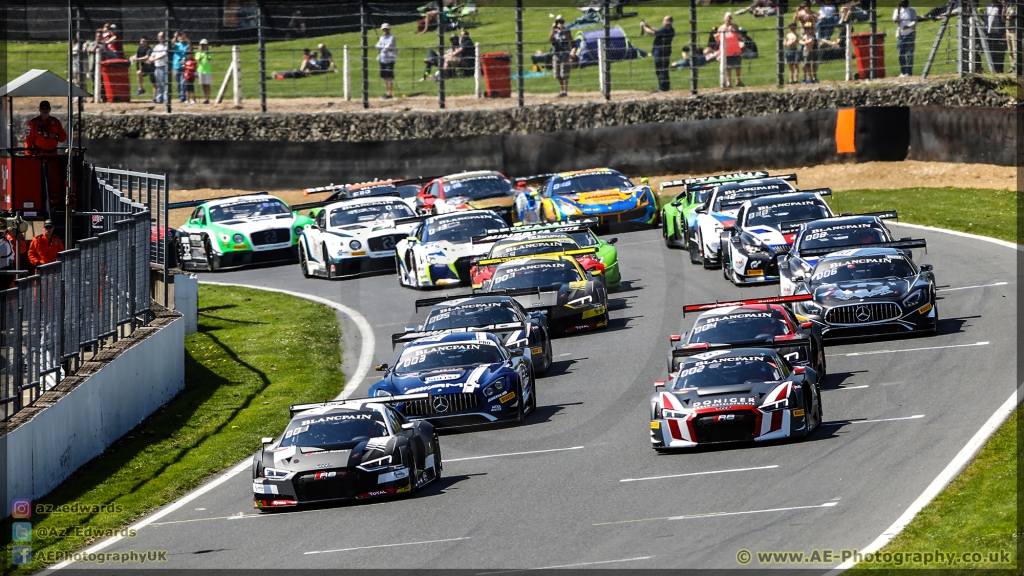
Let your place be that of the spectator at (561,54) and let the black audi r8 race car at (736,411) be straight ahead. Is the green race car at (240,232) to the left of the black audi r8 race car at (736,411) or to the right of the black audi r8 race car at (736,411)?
right

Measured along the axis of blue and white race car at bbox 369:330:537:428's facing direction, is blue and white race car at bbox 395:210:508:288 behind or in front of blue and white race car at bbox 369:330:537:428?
behind

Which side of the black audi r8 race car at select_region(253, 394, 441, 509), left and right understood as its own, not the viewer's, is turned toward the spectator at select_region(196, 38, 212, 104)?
back

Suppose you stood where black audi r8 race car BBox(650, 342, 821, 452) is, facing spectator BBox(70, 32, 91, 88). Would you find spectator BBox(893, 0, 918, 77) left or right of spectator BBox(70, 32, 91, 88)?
right

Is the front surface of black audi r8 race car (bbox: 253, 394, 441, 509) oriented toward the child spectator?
no

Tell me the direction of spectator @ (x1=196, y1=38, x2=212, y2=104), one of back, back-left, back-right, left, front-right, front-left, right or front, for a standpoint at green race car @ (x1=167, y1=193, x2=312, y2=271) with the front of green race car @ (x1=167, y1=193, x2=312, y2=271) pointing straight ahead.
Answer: back-left

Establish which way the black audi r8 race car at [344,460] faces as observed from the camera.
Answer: facing the viewer

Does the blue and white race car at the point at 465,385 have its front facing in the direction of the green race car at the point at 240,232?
no

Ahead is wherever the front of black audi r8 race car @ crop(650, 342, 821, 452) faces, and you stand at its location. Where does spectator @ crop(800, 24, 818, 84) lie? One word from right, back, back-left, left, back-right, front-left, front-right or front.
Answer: back

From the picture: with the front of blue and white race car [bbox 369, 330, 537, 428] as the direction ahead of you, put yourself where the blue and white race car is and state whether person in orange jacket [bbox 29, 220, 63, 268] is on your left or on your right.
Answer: on your right

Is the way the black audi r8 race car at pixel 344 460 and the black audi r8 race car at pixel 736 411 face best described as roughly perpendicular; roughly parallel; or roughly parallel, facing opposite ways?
roughly parallel

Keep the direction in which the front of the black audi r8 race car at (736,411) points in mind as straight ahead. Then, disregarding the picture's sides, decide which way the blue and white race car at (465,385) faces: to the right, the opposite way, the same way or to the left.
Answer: the same way

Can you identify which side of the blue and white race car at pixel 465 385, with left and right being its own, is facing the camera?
front

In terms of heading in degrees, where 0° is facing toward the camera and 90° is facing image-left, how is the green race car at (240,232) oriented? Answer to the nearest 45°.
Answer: approximately 315°

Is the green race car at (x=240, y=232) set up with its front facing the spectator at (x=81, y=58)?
no

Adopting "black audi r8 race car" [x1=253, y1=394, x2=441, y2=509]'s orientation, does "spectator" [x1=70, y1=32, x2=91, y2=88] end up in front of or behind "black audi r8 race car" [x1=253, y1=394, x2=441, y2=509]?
behind
